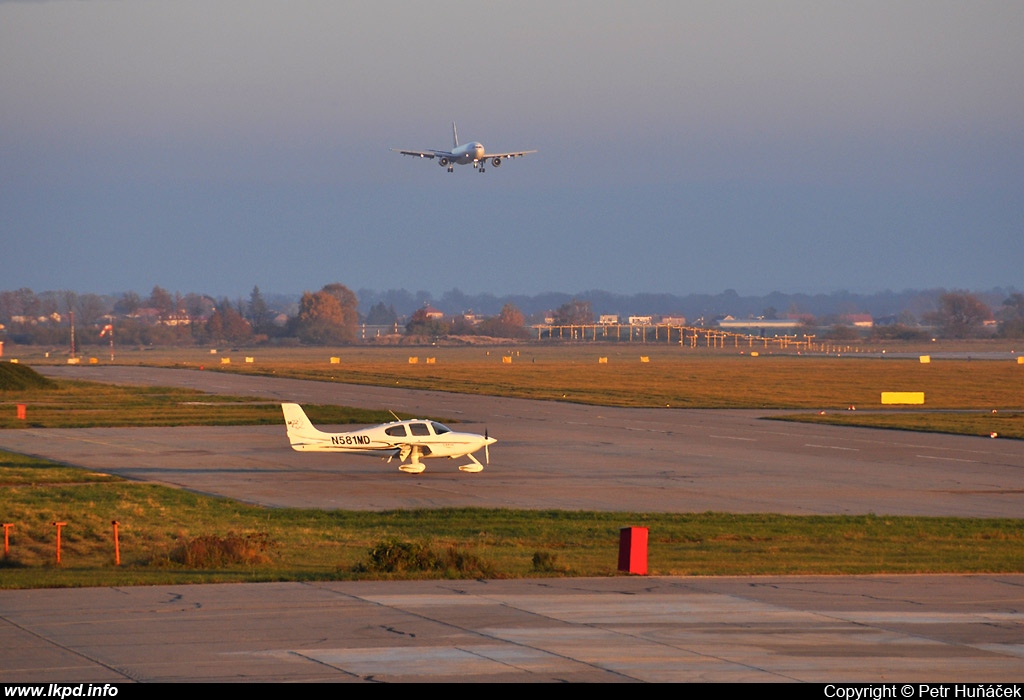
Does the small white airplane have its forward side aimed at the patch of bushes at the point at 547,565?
no

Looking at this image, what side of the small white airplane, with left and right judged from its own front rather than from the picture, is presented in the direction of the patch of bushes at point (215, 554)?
right

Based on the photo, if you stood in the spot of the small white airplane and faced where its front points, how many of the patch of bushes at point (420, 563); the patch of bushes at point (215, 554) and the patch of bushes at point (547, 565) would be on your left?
0

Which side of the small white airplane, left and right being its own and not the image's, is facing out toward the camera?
right

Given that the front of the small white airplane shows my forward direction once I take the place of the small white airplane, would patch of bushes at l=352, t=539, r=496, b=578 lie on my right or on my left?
on my right
